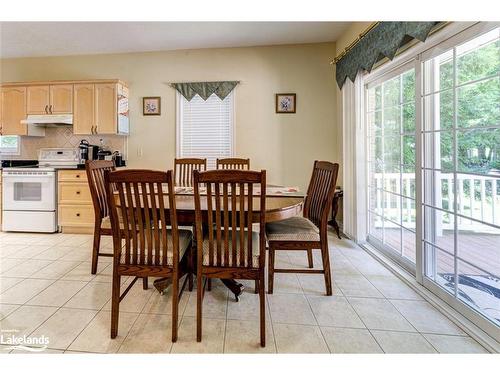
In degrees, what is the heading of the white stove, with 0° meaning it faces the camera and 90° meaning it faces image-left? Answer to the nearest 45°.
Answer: approximately 0°

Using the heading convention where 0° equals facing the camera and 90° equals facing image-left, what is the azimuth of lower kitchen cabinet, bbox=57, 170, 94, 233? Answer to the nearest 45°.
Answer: approximately 0°

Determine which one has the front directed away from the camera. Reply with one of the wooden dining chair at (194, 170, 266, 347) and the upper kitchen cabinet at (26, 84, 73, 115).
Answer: the wooden dining chair

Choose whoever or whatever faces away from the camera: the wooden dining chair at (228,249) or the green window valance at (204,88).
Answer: the wooden dining chair

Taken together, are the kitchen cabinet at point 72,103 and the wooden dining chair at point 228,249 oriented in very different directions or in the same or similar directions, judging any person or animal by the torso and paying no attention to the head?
very different directions
